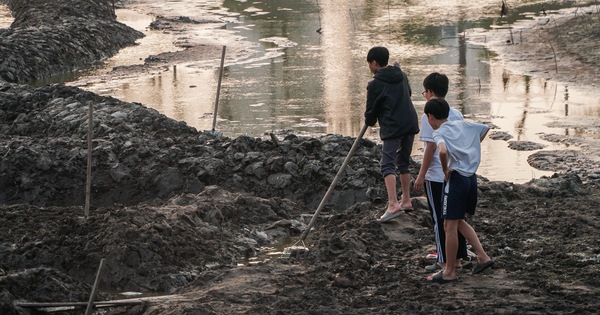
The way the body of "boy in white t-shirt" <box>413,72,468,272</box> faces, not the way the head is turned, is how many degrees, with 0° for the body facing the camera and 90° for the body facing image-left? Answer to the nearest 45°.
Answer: approximately 90°

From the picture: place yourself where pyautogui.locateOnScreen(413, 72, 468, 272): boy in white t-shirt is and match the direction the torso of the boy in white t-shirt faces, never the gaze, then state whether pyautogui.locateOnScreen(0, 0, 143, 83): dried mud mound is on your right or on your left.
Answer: on your right

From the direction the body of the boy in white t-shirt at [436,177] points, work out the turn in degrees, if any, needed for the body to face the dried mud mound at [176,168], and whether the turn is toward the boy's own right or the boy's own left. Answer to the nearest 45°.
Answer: approximately 45° to the boy's own right

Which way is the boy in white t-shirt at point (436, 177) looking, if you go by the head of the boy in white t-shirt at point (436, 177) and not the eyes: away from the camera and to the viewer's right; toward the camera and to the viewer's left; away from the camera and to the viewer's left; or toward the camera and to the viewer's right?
away from the camera and to the viewer's left

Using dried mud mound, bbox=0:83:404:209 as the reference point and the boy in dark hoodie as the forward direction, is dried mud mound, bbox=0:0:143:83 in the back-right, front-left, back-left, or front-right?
back-left

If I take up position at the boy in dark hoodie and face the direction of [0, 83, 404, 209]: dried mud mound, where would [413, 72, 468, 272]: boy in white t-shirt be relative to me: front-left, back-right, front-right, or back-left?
back-left

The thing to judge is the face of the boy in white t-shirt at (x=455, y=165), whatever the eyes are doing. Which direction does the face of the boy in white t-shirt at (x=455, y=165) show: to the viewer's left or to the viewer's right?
to the viewer's left
